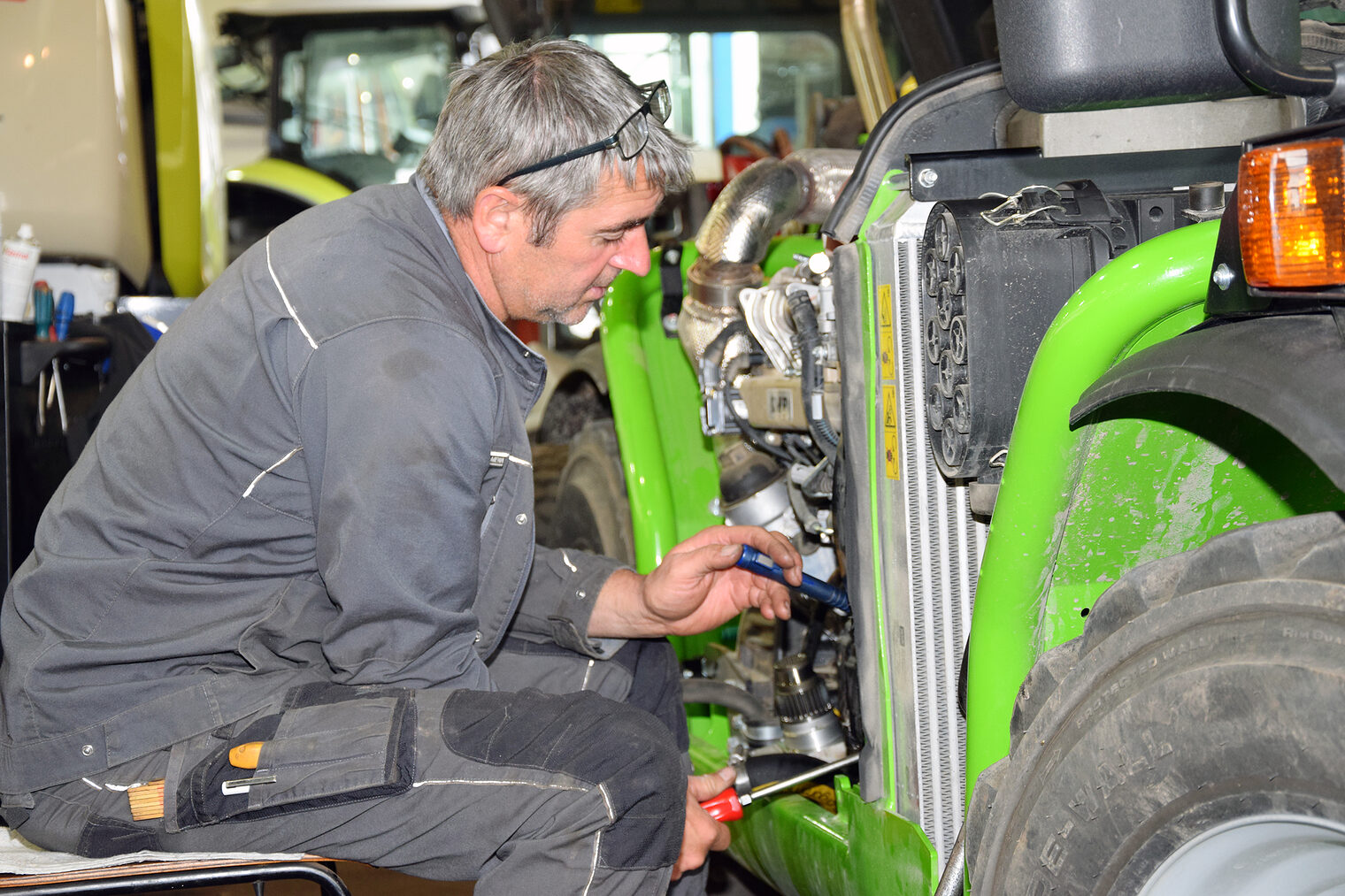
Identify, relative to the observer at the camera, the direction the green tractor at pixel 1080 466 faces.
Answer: facing the viewer and to the right of the viewer

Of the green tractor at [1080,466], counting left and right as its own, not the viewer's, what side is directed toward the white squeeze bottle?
back

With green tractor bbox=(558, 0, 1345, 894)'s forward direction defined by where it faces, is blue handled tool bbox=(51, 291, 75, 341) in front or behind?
behind
